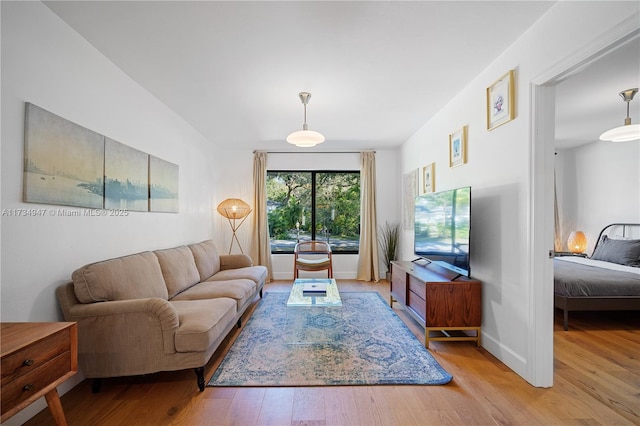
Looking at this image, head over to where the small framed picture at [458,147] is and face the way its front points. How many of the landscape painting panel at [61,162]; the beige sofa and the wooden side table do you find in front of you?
3

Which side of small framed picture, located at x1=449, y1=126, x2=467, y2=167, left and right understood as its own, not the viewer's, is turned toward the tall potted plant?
right

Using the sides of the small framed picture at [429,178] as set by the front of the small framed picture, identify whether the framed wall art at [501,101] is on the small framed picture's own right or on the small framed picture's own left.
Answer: on the small framed picture's own left

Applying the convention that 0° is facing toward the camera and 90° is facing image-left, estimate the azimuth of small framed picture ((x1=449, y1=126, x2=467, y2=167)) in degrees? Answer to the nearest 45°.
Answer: approximately 45°

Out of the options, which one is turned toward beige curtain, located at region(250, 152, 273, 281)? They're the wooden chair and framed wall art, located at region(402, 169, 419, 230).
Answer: the framed wall art

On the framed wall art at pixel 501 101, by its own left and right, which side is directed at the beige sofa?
front

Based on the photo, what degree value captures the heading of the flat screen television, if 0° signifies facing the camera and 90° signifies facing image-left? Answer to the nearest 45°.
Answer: approximately 45°

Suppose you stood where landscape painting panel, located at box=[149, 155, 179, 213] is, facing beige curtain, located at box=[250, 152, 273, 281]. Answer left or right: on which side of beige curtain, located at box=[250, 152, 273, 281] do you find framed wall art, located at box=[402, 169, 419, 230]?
right

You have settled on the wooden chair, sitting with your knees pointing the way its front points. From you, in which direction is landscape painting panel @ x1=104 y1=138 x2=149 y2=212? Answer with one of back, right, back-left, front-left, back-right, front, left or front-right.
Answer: front-right

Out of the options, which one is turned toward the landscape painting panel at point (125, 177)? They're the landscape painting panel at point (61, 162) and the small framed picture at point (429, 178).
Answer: the small framed picture

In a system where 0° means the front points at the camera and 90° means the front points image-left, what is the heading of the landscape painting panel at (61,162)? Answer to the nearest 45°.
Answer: approximately 315°

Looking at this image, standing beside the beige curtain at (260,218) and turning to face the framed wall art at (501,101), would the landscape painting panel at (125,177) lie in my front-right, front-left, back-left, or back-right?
front-right

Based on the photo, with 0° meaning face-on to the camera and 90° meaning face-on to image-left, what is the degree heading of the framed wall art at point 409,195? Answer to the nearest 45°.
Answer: approximately 90°

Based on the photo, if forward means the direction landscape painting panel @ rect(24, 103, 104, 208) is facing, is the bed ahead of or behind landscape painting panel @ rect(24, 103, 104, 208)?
ahead

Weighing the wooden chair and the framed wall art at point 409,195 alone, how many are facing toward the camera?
1

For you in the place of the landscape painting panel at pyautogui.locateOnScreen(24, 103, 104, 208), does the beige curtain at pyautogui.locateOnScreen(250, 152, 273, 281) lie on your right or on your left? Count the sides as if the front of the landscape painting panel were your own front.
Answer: on your left

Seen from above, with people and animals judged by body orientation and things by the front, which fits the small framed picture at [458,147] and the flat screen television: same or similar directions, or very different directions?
same or similar directions

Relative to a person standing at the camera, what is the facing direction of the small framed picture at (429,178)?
facing the viewer and to the left of the viewer

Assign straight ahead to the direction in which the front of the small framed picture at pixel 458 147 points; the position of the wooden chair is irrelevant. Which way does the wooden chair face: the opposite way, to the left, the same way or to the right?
to the left

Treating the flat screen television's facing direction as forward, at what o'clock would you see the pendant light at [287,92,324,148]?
The pendant light is roughly at 1 o'clock from the flat screen television.
